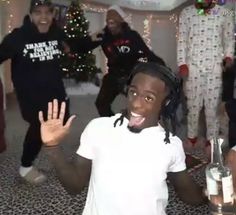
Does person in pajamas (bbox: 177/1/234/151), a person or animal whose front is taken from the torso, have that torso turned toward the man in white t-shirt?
yes

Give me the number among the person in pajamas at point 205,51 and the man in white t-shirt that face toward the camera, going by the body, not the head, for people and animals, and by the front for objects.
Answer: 2

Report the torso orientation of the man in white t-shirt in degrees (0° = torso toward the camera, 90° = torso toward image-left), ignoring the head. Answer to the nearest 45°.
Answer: approximately 0°

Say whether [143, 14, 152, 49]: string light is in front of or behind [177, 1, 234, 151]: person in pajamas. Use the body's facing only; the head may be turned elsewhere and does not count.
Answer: behind

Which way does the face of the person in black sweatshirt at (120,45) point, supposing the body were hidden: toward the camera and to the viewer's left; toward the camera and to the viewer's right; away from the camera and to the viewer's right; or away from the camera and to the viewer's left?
toward the camera and to the viewer's left

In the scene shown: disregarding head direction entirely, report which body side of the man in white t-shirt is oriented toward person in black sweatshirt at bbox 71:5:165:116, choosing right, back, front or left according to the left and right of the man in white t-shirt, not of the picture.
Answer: back

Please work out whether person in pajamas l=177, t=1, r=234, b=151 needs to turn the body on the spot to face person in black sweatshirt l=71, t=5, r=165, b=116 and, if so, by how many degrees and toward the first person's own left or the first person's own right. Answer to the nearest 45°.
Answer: approximately 90° to the first person's own right

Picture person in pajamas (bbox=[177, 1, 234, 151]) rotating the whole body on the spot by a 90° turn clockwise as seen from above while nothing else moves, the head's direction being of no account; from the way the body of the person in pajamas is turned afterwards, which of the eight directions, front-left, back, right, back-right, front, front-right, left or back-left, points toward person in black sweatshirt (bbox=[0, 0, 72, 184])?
front-left

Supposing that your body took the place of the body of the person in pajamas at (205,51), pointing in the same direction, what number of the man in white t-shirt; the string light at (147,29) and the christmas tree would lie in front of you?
1

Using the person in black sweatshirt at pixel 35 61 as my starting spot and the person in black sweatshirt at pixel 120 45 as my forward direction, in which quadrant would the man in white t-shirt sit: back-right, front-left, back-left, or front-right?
back-right

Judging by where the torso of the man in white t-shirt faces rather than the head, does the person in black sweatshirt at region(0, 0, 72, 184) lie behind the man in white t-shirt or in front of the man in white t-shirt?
behind

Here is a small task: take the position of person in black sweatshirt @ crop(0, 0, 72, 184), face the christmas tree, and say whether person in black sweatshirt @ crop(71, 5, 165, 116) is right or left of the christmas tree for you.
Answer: right

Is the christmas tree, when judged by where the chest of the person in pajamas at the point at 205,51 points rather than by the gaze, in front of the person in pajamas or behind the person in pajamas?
behind
